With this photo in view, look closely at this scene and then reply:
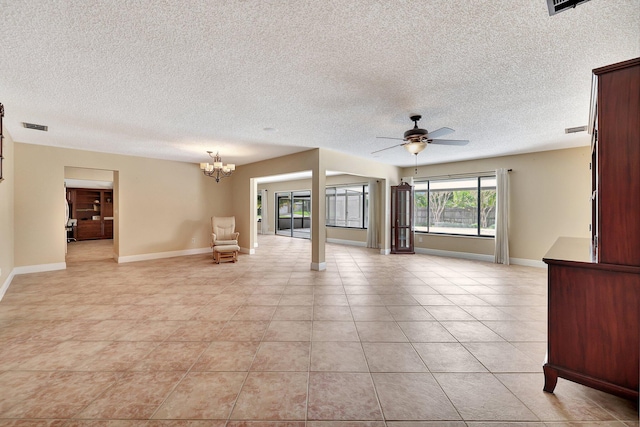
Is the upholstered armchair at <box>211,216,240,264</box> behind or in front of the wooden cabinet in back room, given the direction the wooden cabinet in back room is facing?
in front

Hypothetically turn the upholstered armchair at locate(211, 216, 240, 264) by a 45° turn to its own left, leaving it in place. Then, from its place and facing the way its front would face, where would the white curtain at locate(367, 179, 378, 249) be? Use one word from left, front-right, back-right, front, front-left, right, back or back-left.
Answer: front-left

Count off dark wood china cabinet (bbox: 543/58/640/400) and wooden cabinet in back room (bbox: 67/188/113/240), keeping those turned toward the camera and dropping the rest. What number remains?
1

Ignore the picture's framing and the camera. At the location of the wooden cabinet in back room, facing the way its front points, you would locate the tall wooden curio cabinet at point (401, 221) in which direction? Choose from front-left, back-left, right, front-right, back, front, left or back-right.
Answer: front-left

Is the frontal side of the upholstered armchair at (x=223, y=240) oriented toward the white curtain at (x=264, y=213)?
no

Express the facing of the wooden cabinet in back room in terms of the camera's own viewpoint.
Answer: facing the viewer

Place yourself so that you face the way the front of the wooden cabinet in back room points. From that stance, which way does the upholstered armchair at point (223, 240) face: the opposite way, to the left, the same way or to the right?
the same way

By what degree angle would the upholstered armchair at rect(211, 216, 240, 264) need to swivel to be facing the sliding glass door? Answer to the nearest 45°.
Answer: approximately 135° to its left

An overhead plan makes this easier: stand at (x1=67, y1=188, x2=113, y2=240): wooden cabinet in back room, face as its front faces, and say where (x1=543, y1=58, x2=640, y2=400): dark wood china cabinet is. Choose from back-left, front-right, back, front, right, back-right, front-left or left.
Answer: front

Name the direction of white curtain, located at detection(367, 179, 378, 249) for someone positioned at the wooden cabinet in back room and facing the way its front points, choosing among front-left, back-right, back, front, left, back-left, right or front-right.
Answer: front-left

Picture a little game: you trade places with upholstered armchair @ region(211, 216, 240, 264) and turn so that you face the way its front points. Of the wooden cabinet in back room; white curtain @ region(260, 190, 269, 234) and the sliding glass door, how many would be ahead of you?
0

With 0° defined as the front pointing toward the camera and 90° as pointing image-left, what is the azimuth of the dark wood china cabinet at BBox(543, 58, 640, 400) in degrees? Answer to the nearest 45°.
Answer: approximately 90°

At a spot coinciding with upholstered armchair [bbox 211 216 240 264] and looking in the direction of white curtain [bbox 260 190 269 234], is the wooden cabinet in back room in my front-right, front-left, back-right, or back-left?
front-left

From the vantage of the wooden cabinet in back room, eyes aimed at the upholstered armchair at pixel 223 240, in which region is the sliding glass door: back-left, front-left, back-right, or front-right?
front-left

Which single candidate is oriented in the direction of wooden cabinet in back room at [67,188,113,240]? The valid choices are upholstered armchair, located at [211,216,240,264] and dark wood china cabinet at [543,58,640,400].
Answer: the dark wood china cabinet

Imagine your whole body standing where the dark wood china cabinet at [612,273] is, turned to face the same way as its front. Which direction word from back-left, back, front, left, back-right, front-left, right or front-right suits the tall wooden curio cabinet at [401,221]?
front-right

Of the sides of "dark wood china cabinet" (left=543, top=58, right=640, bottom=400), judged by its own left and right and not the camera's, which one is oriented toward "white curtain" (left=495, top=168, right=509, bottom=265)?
right

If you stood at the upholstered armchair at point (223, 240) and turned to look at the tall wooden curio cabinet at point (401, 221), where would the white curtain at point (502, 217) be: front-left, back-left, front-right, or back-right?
front-right

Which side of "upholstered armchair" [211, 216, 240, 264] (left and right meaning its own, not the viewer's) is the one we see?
front

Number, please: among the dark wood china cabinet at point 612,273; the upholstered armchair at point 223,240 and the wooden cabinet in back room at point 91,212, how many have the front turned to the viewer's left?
1
